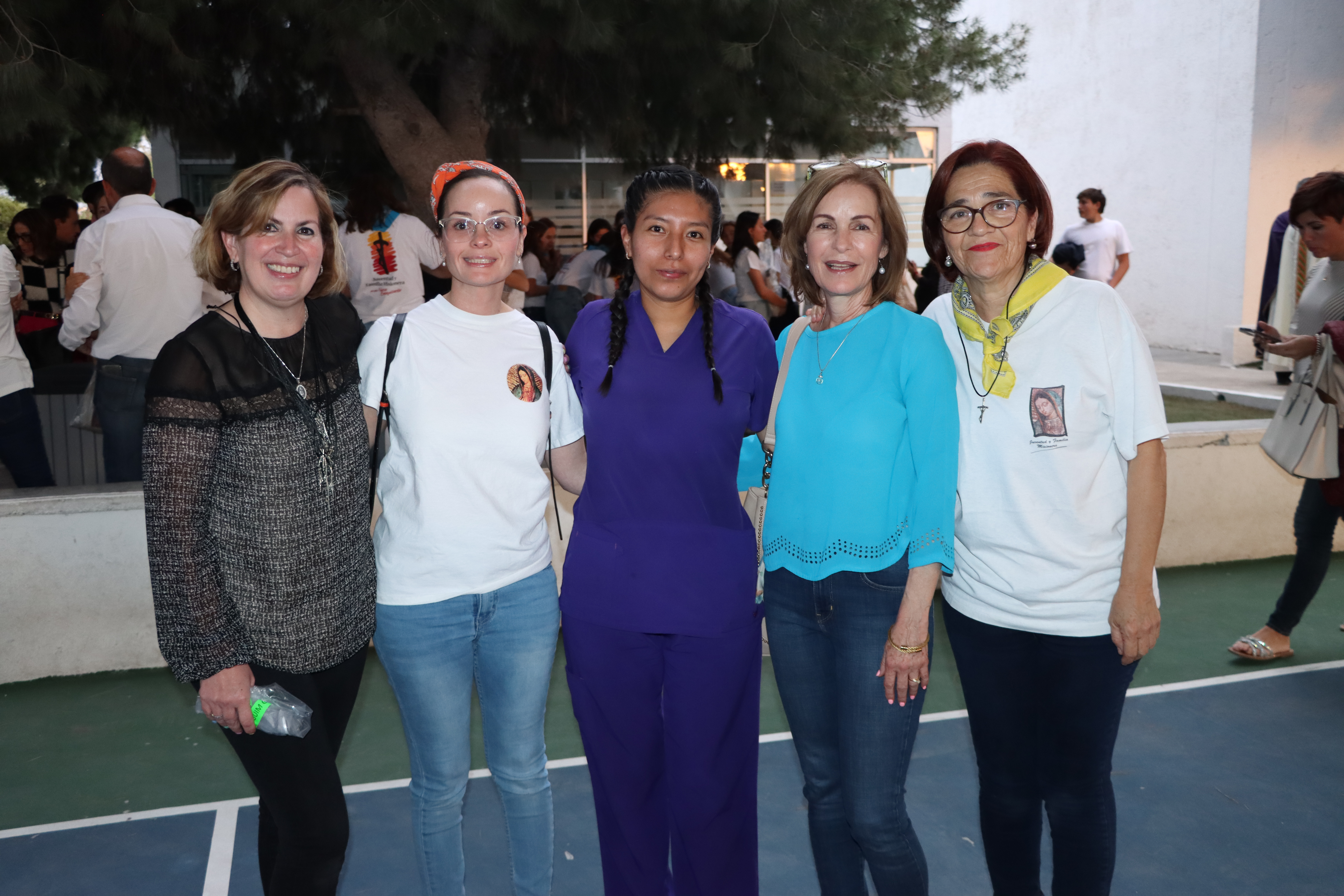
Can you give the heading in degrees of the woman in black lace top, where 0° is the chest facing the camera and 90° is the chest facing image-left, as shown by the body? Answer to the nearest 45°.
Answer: approximately 315°

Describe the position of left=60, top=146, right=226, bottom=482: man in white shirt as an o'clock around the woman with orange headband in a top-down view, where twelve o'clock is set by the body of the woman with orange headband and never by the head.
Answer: The man in white shirt is roughly at 5 o'clock from the woman with orange headband.

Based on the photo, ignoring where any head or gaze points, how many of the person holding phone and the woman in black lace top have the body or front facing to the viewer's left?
1

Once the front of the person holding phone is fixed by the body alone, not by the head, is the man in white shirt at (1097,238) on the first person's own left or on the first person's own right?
on the first person's own right

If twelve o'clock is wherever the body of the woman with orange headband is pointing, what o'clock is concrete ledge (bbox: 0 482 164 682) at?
The concrete ledge is roughly at 5 o'clock from the woman with orange headband.

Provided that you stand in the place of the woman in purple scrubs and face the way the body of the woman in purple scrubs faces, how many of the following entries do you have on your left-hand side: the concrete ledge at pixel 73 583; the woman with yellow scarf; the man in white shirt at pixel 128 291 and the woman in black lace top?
1

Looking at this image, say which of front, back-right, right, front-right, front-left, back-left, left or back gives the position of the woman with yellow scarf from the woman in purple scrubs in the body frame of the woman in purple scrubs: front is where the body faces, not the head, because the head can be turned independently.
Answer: left

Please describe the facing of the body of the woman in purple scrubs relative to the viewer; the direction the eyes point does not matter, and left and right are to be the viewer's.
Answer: facing the viewer

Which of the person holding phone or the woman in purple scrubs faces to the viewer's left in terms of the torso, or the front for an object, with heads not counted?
the person holding phone
